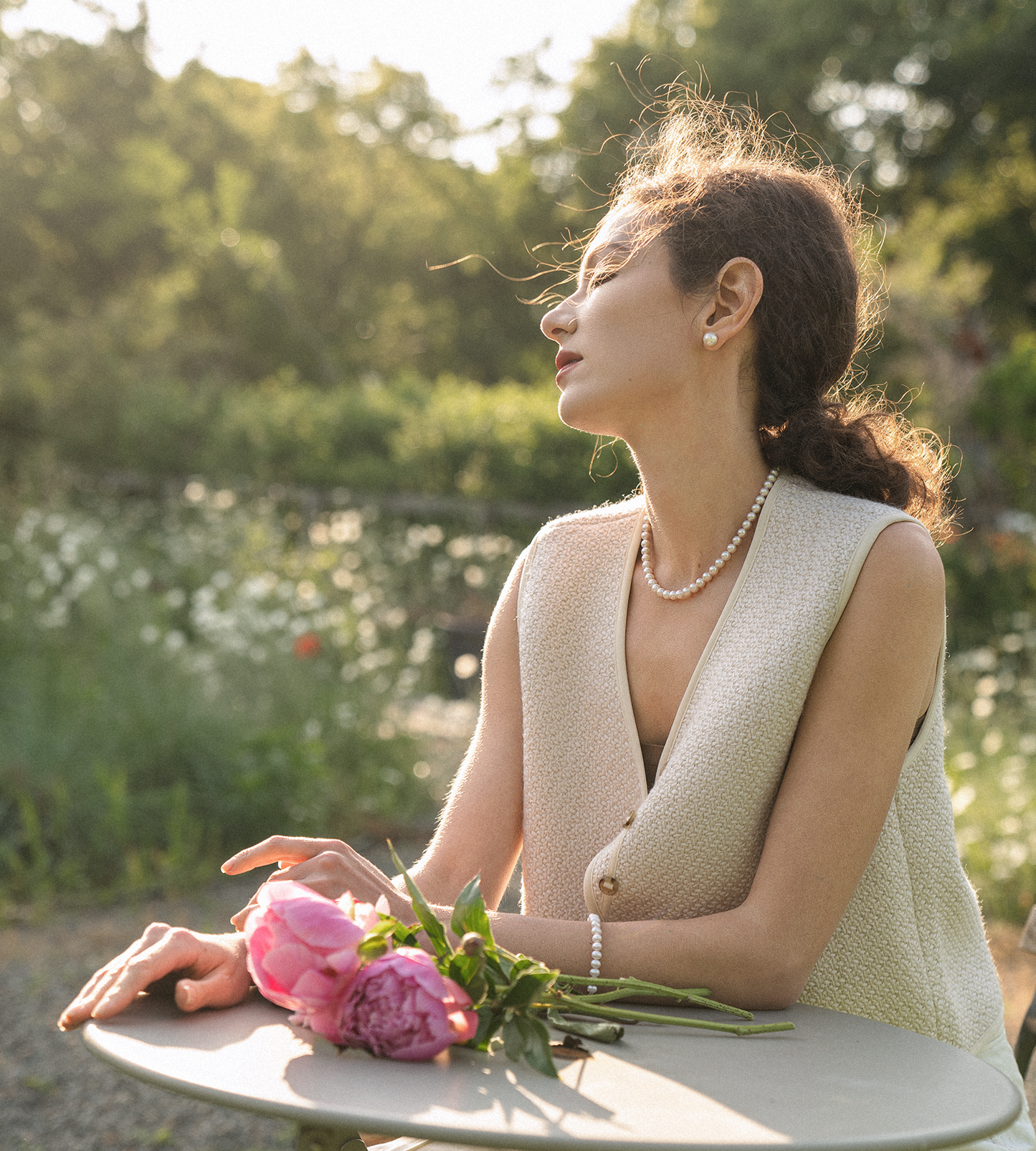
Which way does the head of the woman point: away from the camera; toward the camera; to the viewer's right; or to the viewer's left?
to the viewer's left

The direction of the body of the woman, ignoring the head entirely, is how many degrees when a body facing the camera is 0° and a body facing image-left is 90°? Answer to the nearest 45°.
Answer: approximately 45°

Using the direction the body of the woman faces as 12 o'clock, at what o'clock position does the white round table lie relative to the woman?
The white round table is roughly at 11 o'clock from the woman.

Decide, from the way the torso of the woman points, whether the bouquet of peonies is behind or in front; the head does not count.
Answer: in front
